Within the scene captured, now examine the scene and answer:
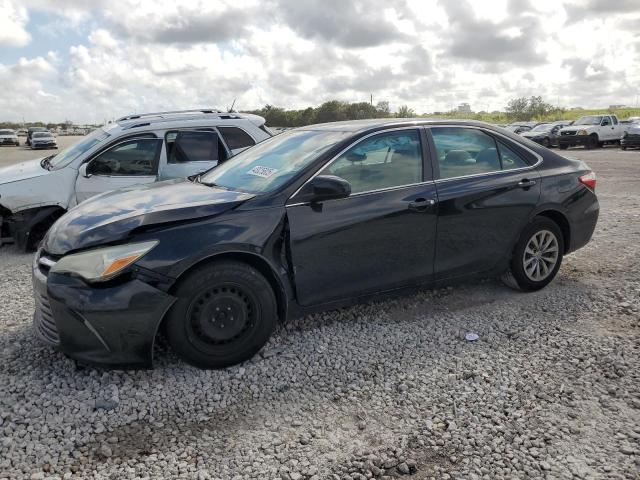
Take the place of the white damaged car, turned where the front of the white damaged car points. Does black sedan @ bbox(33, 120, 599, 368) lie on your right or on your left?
on your left

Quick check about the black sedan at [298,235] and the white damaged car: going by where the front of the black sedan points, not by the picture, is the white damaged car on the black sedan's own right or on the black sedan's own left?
on the black sedan's own right

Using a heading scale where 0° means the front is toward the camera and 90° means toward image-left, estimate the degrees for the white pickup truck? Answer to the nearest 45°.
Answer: approximately 45°

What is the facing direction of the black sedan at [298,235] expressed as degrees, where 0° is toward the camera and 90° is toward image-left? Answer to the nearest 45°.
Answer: approximately 45°

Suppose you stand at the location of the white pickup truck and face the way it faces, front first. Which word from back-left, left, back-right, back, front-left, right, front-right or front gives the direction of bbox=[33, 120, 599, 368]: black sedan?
front-left

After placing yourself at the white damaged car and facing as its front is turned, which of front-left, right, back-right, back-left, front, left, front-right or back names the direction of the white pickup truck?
back

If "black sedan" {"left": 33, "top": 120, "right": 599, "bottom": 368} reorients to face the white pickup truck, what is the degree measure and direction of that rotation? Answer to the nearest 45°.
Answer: approximately 180°
